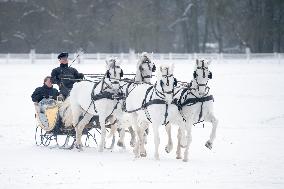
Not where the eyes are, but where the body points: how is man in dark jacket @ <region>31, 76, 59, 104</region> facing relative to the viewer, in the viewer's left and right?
facing the viewer and to the right of the viewer

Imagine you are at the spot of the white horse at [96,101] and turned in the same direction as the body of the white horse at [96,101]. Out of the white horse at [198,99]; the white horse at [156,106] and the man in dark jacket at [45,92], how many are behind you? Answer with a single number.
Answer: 1

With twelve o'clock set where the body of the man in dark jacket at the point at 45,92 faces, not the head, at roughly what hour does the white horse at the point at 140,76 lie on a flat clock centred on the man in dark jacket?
The white horse is roughly at 12 o'clock from the man in dark jacket.

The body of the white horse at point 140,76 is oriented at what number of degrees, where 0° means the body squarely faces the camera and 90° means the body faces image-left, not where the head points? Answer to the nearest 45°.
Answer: approximately 315°

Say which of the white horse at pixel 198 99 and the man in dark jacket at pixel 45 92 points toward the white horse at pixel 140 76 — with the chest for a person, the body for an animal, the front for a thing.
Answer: the man in dark jacket

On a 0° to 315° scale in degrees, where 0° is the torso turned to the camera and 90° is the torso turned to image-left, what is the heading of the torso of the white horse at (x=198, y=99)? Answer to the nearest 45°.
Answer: approximately 315°

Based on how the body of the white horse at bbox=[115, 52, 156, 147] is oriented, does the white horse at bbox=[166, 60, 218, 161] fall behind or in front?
in front

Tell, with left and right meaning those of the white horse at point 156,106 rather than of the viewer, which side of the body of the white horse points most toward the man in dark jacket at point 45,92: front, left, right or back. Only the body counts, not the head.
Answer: back

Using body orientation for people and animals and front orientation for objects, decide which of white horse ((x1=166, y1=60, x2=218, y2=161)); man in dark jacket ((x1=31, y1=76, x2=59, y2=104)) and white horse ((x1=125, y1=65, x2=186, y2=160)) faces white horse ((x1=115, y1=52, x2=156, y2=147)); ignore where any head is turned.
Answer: the man in dark jacket

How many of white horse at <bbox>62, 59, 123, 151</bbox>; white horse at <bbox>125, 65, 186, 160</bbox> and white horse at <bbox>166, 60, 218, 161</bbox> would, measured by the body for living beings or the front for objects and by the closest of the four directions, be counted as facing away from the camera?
0

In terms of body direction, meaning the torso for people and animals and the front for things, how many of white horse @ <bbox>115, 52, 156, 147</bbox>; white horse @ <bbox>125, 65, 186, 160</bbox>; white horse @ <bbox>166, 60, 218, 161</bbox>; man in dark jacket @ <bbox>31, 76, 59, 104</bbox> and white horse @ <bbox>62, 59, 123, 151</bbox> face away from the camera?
0

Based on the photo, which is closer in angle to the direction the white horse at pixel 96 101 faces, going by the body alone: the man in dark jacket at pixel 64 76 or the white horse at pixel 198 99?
the white horse
